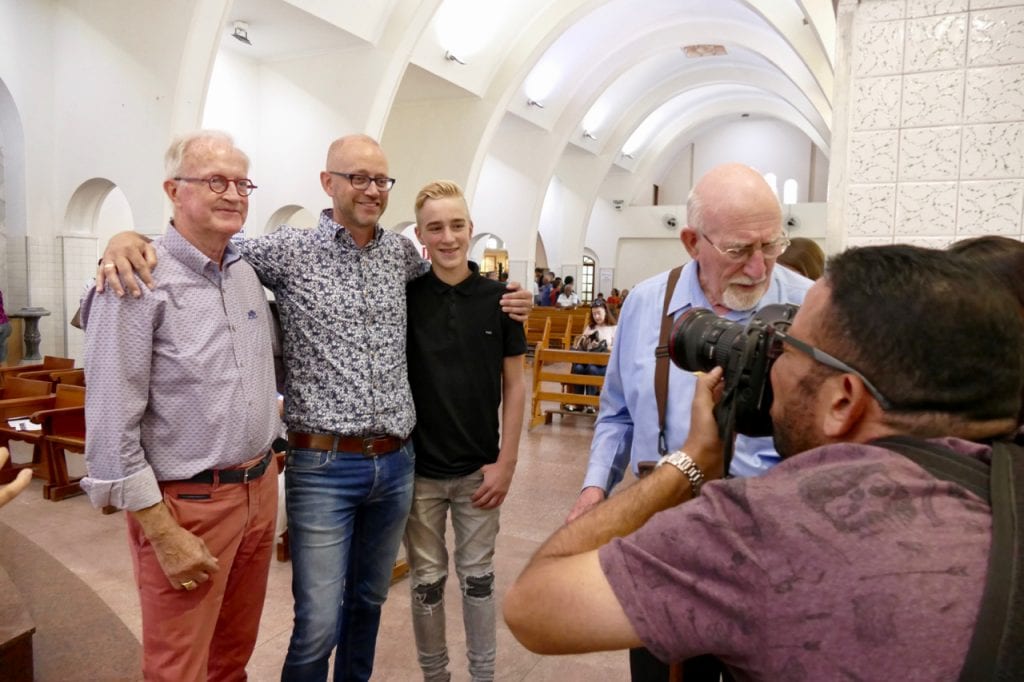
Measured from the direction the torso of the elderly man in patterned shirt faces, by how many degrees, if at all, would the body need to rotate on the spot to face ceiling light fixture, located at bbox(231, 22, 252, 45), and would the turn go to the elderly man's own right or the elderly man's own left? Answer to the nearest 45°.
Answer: approximately 135° to the elderly man's own left

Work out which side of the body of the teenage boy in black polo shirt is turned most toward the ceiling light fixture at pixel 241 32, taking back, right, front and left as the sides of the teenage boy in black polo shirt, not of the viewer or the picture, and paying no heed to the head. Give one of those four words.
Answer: back

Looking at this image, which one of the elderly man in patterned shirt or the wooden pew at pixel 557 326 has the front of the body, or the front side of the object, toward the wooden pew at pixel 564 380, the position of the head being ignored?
the wooden pew at pixel 557 326

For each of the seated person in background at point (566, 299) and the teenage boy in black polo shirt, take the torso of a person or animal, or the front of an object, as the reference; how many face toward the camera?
2

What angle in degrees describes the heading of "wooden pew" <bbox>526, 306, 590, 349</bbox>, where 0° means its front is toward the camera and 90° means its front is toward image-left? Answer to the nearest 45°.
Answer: approximately 0°

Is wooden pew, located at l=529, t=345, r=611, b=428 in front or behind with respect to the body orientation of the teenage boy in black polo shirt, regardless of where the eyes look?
behind

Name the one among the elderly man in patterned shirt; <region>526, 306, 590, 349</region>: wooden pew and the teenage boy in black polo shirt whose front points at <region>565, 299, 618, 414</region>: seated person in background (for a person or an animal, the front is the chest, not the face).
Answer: the wooden pew

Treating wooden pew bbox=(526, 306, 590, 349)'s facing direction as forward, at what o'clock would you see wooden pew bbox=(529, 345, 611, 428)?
wooden pew bbox=(529, 345, 611, 428) is roughly at 12 o'clock from wooden pew bbox=(526, 306, 590, 349).
